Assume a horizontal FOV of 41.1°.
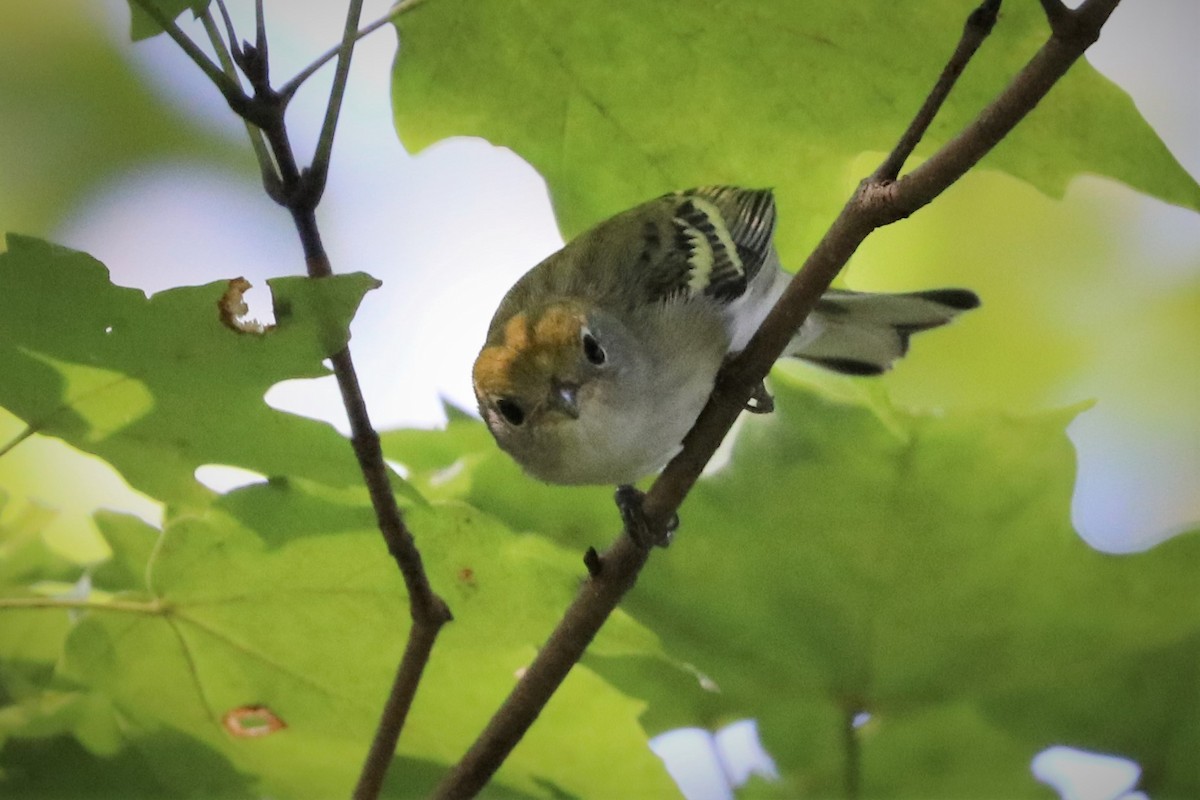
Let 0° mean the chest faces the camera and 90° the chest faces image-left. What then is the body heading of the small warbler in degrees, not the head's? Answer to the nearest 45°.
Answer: approximately 45°
